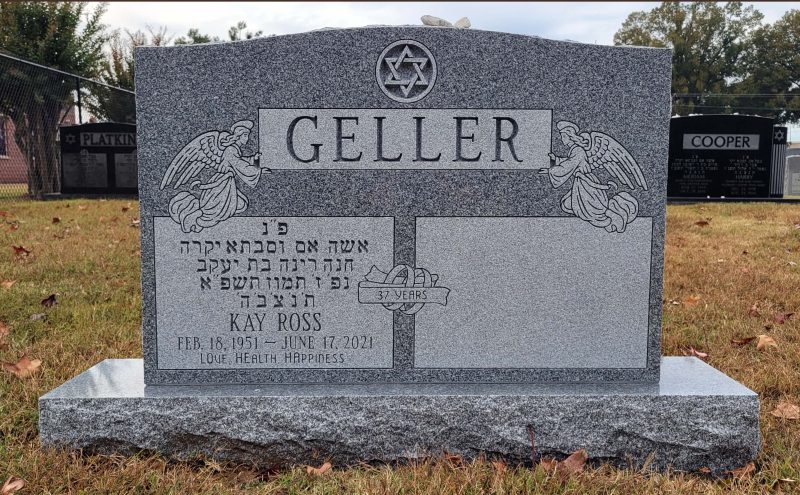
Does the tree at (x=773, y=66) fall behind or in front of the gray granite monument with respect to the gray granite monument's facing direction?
behind

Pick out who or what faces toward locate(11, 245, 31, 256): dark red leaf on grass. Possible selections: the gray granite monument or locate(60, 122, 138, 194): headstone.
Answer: the headstone

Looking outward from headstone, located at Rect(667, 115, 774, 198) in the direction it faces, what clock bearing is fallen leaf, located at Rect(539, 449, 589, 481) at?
The fallen leaf is roughly at 12 o'clock from the headstone.

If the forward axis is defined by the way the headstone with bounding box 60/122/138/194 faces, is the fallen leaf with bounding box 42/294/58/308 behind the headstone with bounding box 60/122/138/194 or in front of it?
in front

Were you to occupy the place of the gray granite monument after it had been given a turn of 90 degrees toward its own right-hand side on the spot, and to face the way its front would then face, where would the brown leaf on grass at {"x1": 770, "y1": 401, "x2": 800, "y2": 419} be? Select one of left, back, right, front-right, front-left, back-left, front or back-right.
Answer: back

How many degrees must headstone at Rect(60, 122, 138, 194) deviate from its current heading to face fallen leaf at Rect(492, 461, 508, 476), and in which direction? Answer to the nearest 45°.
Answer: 0° — it already faces it

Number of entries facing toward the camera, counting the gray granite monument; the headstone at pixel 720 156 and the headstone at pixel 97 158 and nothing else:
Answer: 3

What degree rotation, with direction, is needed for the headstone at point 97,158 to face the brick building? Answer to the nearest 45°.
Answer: approximately 90° to its right

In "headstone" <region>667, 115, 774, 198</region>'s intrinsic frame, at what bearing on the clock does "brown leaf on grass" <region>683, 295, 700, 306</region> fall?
The brown leaf on grass is roughly at 12 o'clock from the headstone.

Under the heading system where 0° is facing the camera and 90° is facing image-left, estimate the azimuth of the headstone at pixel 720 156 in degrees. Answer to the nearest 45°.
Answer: approximately 0°

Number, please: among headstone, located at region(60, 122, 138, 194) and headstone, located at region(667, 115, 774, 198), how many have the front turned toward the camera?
2

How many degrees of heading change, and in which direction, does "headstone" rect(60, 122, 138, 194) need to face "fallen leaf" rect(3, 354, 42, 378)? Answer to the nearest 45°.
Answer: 0° — it already faces it

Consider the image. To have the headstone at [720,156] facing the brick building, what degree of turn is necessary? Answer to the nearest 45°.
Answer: approximately 45° to its right
